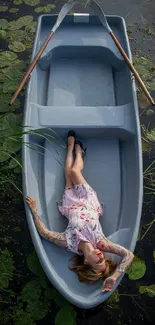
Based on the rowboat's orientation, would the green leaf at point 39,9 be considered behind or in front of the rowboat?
behind

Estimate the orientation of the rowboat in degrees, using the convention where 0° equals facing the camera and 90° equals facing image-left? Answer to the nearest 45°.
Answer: approximately 0°

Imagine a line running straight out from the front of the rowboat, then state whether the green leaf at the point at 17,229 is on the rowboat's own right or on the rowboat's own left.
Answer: on the rowboat's own right

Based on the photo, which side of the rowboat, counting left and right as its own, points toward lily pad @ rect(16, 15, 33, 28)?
back

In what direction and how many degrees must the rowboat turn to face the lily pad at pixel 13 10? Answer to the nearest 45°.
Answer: approximately 180°

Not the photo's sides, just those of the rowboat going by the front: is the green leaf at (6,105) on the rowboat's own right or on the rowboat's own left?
on the rowboat's own right

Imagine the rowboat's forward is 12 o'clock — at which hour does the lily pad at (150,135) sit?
The lily pad is roughly at 8 o'clock from the rowboat.

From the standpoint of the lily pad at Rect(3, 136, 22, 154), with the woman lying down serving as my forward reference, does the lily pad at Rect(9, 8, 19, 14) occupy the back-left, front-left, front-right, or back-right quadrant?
back-left

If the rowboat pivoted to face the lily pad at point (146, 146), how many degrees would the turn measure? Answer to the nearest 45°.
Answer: approximately 135° to its left

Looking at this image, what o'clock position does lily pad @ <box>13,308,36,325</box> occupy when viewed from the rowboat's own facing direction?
The lily pad is roughly at 1 o'clock from the rowboat.

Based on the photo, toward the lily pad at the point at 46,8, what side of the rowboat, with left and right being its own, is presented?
back

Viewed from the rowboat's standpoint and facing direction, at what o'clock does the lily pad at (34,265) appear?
The lily pad is roughly at 1 o'clock from the rowboat.

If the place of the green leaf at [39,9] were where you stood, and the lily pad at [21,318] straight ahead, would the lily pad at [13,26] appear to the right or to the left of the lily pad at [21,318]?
right

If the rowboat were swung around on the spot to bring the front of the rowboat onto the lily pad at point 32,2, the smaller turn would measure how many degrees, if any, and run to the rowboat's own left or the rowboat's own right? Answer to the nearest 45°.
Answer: approximately 180°
